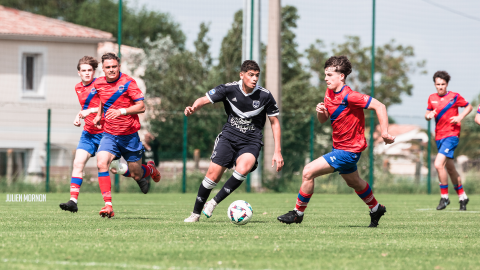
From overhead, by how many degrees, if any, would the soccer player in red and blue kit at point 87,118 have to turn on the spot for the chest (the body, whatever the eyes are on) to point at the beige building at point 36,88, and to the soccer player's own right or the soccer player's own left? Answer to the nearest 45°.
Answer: approximately 135° to the soccer player's own right

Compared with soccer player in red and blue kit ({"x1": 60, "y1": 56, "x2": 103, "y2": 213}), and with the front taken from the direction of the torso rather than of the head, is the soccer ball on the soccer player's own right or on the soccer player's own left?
on the soccer player's own left

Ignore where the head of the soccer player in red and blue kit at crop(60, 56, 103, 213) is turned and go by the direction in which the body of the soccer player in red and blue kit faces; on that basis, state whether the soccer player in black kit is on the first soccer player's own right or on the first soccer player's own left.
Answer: on the first soccer player's own left

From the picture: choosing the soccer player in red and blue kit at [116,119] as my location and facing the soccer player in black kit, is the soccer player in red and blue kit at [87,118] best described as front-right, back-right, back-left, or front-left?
back-left

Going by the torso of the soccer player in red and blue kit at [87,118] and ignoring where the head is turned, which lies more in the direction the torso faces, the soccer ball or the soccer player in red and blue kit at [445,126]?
the soccer ball

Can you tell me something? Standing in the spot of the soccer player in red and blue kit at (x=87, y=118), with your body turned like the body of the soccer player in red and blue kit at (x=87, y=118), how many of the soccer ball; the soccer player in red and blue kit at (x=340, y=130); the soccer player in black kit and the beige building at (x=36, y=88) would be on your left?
3

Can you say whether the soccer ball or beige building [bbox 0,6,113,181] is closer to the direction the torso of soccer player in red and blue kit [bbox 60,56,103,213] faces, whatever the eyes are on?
the soccer ball

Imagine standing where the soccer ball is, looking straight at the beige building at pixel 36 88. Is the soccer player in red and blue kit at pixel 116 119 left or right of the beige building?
left
